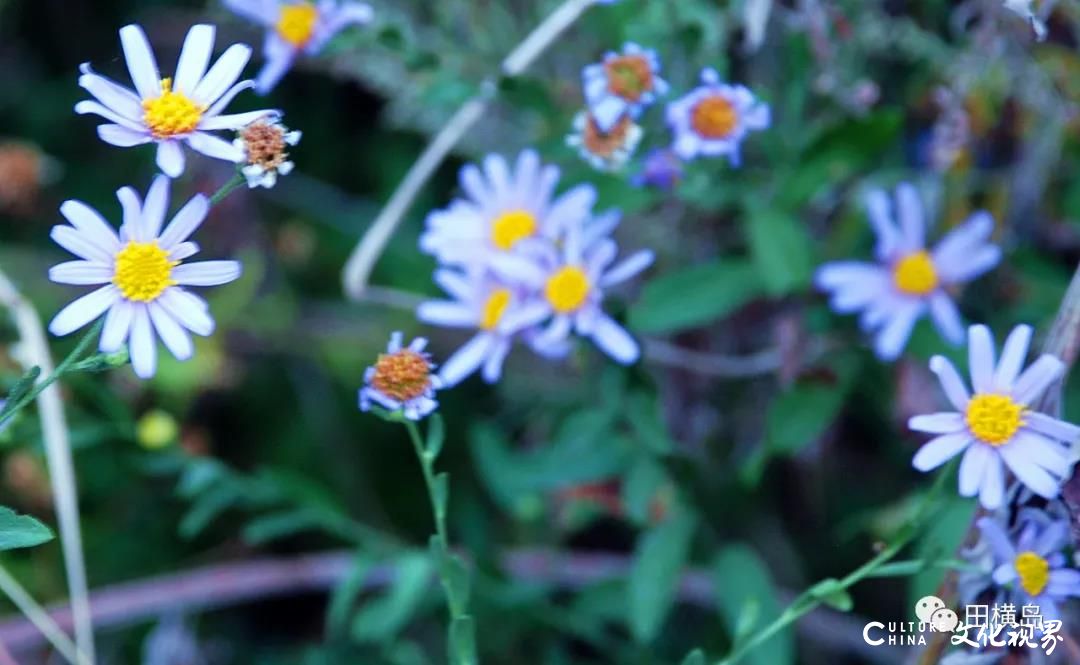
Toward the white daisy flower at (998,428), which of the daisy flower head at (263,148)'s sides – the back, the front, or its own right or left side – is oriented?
left

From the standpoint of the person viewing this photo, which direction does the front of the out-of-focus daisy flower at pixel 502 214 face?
facing the viewer

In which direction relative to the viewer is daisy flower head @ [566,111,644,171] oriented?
toward the camera

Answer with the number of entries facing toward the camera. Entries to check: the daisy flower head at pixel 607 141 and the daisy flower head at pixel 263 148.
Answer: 2

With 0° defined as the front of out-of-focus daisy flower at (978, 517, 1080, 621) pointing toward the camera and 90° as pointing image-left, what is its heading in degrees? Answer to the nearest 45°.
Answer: approximately 0°

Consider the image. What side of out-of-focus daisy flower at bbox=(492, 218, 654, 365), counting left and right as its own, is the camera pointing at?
front

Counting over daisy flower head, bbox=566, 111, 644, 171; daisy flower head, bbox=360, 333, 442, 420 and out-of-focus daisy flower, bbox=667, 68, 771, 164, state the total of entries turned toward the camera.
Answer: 3

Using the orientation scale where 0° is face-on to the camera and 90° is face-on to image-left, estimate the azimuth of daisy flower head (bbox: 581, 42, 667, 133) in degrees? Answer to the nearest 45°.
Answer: approximately 0°

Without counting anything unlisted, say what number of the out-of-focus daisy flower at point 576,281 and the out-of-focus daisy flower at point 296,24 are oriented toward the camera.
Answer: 2

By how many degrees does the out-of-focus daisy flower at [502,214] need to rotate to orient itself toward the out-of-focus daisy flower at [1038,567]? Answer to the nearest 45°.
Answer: approximately 90° to its left
